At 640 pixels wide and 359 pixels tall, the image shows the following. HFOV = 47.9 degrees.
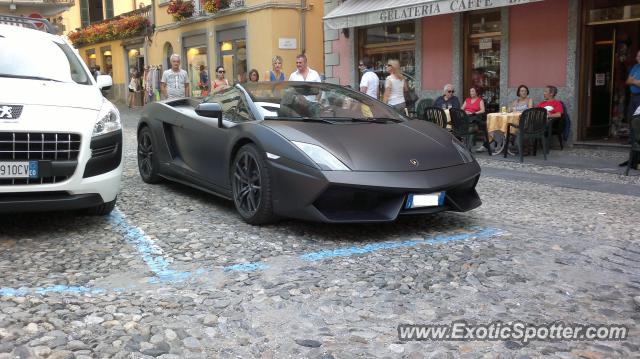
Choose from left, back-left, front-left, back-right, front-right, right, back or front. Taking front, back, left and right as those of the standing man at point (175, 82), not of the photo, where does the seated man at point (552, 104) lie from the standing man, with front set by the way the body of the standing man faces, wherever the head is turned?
left

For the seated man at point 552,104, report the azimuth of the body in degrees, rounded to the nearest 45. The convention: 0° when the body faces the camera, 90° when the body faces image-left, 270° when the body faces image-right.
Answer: approximately 45°

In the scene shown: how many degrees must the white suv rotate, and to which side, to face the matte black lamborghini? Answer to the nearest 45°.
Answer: approximately 90° to its left

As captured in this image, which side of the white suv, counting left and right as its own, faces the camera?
front

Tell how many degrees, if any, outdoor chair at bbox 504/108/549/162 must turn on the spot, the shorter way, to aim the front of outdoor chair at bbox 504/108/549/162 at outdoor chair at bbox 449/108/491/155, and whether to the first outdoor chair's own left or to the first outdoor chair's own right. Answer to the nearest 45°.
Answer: approximately 45° to the first outdoor chair's own left

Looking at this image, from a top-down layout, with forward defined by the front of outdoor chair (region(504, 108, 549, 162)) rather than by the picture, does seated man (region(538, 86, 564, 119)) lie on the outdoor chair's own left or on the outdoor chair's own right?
on the outdoor chair's own right
